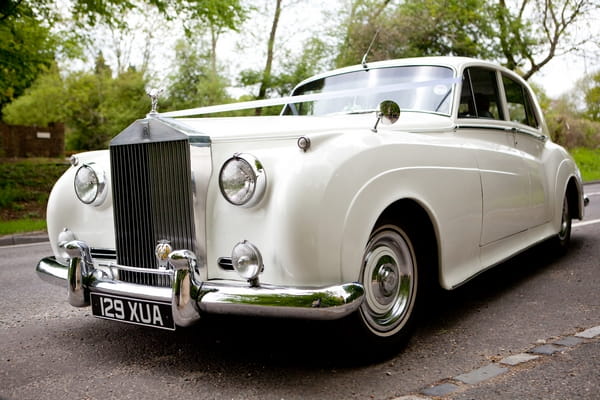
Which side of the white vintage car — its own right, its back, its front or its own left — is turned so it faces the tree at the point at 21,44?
right

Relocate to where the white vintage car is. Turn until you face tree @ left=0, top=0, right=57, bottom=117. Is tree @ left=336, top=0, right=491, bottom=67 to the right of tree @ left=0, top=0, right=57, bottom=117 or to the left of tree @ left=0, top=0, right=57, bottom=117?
right

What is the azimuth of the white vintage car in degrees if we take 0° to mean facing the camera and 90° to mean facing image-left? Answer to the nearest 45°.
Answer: approximately 45°

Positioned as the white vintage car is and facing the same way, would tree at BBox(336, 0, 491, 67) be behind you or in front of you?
behind

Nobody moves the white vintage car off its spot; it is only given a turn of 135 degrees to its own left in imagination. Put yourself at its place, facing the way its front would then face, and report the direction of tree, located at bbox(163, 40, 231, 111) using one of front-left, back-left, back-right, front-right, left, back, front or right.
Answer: left
